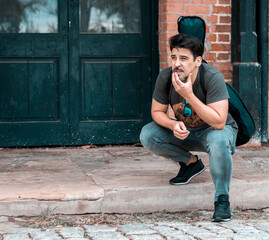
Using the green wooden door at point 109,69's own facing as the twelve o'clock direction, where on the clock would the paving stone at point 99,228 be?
The paving stone is roughly at 12 o'clock from the green wooden door.

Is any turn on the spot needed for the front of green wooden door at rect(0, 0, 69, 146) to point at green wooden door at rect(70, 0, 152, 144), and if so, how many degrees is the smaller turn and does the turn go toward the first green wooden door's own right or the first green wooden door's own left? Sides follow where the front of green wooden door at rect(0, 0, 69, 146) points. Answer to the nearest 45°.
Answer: approximately 90° to the first green wooden door's own left

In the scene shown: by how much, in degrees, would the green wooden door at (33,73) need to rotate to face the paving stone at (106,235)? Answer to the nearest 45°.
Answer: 0° — it already faces it

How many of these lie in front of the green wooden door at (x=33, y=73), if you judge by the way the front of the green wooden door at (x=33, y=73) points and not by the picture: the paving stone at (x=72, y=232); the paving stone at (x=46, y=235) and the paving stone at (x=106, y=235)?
3

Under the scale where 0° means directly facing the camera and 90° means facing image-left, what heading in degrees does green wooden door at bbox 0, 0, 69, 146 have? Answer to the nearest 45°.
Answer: approximately 0°

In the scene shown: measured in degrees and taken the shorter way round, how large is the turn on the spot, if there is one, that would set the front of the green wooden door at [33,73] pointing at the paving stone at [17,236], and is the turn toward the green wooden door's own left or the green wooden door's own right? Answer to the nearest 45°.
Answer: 0° — it already faces it

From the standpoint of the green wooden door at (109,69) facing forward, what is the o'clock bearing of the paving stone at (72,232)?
The paving stone is roughly at 12 o'clock from the green wooden door.

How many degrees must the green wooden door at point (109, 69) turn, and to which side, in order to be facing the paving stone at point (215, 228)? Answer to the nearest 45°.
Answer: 0° — it already faces it

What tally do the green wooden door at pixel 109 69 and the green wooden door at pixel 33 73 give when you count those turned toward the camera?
2
